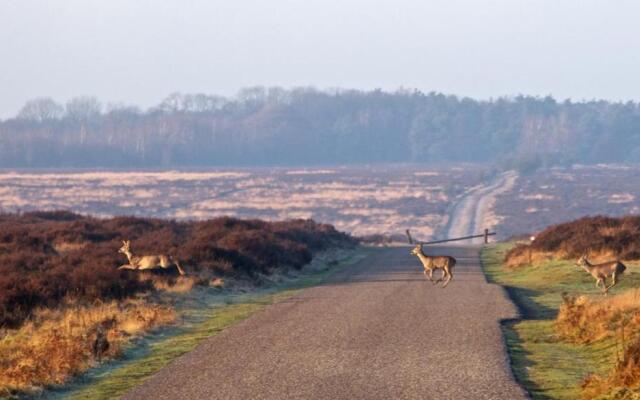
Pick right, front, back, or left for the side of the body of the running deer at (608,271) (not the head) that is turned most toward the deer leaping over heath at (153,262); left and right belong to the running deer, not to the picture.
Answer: front

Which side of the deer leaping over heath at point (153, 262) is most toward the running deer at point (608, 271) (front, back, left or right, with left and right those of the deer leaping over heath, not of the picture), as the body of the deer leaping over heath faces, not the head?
back

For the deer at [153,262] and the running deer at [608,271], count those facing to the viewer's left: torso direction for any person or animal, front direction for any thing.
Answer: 2

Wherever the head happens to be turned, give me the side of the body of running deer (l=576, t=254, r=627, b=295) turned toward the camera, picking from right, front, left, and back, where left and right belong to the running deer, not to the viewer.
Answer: left

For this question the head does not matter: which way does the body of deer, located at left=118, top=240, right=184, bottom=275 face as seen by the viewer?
to the viewer's left
